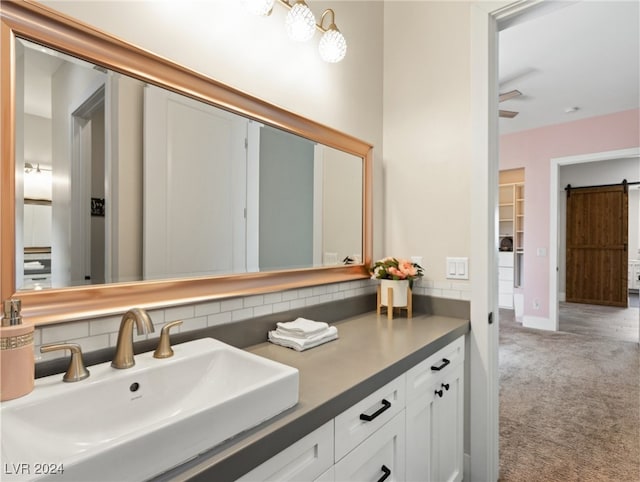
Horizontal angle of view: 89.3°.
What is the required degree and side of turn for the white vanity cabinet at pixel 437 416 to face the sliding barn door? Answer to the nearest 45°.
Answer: approximately 90° to its left

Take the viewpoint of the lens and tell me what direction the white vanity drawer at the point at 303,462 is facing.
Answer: facing the viewer and to the right of the viewer

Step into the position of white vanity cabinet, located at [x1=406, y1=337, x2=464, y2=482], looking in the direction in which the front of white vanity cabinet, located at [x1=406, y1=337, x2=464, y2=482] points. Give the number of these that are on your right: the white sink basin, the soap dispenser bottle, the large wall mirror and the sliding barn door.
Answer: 3

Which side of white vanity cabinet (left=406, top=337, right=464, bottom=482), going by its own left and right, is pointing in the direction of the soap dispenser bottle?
right

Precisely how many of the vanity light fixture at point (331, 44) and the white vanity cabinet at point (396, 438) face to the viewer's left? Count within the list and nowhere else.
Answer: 0
